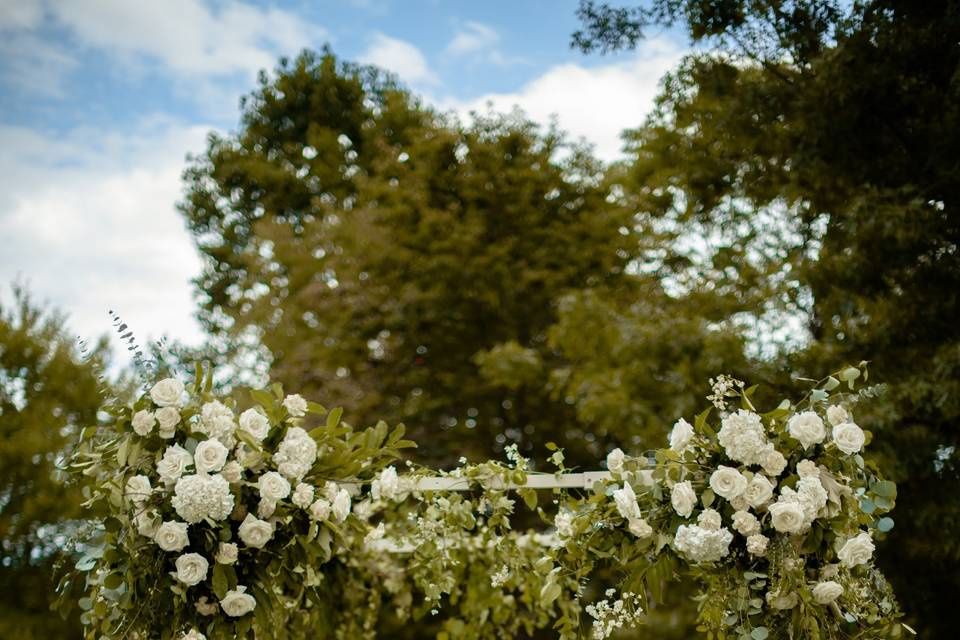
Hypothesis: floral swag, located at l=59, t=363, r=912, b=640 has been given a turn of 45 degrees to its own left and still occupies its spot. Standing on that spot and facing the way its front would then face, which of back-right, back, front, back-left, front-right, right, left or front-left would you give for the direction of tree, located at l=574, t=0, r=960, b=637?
left

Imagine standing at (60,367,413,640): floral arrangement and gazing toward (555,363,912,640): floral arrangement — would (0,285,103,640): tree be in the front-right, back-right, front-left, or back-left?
back-left

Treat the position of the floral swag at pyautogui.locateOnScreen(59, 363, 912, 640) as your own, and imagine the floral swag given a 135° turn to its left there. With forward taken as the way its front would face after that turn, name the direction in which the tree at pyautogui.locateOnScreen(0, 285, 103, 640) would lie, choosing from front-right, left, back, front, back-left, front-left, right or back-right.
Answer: left

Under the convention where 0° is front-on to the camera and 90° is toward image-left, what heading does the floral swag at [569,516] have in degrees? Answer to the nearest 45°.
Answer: approximately 0°
